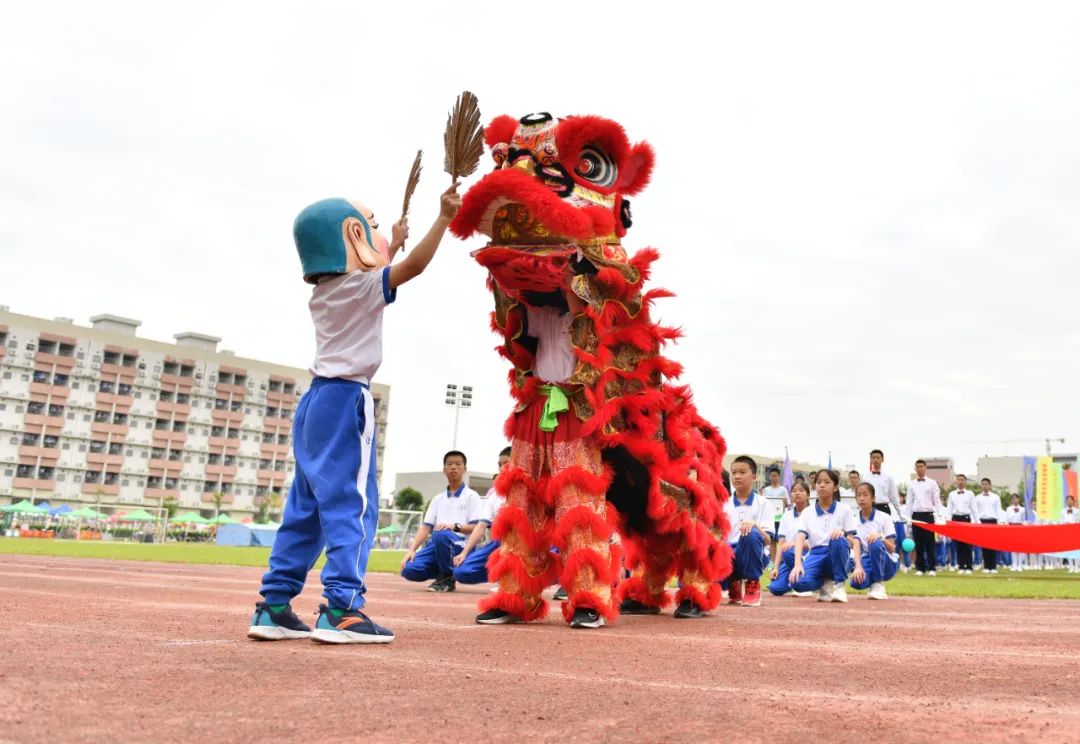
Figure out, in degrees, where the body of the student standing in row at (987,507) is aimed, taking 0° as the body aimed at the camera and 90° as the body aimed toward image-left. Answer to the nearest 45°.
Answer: approximately 0°

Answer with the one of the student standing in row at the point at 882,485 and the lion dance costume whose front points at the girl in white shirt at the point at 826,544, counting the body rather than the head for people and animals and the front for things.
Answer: the student standing in row

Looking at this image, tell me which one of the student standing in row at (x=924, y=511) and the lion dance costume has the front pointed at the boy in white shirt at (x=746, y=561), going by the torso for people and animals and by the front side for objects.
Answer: the student standing in row

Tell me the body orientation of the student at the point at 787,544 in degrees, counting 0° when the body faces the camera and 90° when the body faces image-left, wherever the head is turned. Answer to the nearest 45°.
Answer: approximately 45°

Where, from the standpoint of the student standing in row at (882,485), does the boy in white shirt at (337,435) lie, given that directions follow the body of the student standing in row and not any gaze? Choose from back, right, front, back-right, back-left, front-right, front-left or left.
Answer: front

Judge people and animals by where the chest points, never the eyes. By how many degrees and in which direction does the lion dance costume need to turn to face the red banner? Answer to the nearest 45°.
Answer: approximately 180°

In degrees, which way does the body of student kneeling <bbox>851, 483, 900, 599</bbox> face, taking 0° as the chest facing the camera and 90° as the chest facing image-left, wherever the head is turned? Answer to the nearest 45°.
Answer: approximately 45°

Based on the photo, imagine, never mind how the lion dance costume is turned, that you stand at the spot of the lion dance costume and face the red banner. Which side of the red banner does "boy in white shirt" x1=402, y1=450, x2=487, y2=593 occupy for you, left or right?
left

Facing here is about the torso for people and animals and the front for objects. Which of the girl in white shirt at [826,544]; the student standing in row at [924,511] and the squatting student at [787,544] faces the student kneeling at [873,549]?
the student standing in row at [924,511]

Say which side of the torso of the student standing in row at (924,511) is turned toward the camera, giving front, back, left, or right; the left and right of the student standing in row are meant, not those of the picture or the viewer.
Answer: front

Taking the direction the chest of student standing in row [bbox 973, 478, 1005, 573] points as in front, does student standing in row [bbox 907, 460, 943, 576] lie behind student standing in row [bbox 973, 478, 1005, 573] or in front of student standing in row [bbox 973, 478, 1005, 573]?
in front

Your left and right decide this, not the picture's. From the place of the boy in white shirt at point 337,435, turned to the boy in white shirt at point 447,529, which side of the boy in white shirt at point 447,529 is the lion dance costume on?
right

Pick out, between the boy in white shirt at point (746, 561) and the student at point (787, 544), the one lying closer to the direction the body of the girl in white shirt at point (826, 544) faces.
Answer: the boy in white shirt

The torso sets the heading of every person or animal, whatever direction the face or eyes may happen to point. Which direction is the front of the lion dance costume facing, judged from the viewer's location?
facing the viewer and to the left of the viewer

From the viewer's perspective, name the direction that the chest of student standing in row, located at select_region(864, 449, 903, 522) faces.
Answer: toward the camera
